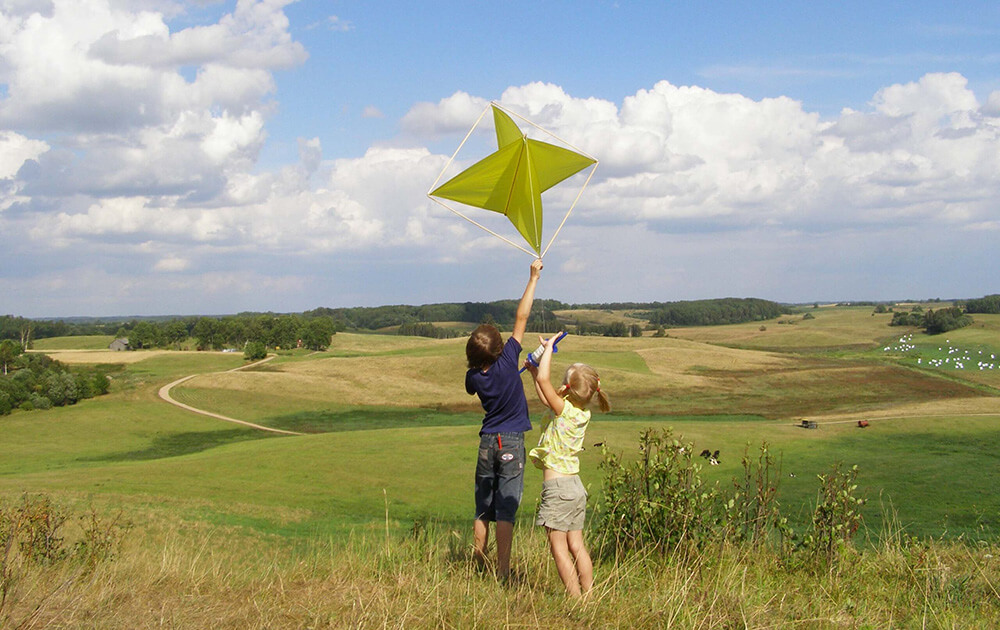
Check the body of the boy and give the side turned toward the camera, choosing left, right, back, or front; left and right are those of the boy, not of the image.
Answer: back

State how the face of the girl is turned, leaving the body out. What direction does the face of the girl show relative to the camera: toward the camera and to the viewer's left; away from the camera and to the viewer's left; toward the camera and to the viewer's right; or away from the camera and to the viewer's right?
away from the camera and to the viewer's left

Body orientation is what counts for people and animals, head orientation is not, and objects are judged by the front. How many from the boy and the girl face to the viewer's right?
0

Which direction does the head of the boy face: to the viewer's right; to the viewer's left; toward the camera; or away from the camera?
away from the camera

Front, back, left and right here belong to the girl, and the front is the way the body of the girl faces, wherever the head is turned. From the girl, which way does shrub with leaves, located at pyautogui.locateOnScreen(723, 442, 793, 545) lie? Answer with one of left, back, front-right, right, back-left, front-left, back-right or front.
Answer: right

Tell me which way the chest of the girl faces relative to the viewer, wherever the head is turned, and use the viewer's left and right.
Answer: facing away from the viewer and to the left of the viewer

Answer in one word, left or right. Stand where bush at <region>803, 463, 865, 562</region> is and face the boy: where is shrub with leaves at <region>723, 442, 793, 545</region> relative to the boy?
right

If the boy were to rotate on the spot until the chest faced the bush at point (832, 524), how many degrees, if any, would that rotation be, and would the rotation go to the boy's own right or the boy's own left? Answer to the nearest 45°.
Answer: approximately 90° to the boy's own right
